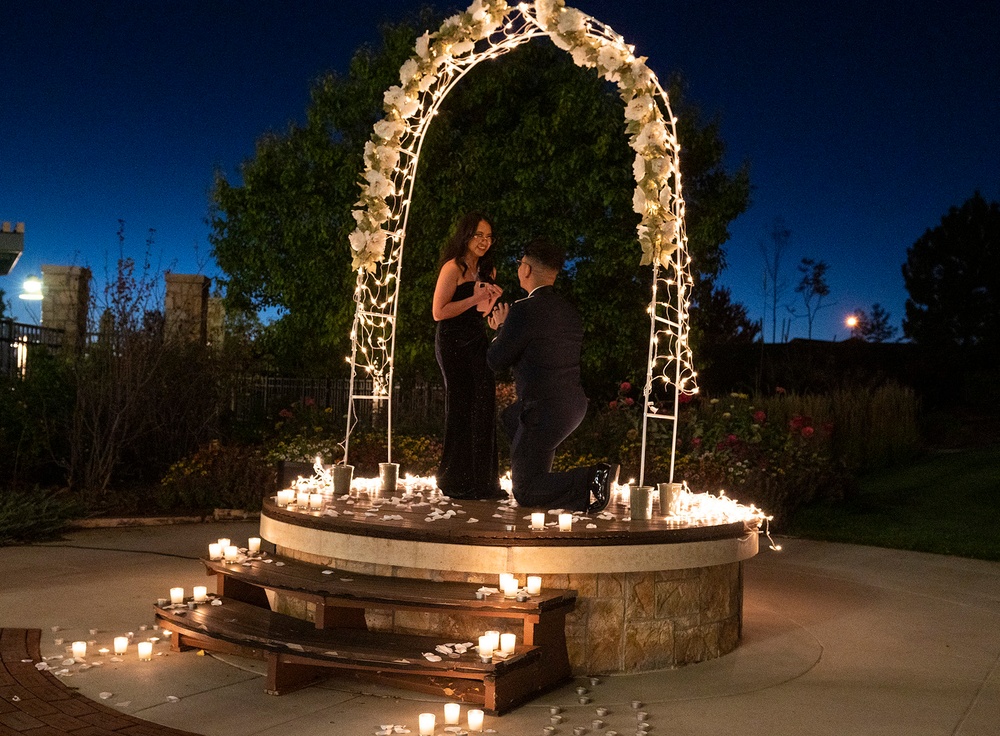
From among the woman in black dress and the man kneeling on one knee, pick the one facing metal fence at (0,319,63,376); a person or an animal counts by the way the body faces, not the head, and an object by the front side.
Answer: the man kneeling on one knee

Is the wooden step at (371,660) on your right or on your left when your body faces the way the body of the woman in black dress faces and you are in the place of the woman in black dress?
on your right

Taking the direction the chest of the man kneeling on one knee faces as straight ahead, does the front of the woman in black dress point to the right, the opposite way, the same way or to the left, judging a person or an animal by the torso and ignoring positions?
the opposite way

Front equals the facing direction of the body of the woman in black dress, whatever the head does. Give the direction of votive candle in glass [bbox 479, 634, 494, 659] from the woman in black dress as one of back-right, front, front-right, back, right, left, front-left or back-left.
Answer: front-right

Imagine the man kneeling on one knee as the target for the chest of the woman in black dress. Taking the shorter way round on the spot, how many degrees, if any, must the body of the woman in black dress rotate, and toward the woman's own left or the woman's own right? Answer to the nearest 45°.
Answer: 0° — they already face them

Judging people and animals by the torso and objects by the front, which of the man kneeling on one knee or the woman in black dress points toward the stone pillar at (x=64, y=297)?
the man kneeling on one knee

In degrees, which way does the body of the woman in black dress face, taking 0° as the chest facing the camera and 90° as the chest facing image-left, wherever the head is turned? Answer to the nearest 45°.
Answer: approximately 315°

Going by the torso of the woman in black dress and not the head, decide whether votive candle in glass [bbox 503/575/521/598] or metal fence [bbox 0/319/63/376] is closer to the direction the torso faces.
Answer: the votive candle in glass

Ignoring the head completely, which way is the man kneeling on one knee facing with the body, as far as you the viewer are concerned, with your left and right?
facing away from the viewer and to the left of the viewer

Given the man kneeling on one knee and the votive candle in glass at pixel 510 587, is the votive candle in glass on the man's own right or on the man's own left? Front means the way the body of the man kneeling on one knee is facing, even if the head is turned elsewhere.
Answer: on the man's own left

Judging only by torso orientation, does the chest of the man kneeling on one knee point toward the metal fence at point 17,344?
yes

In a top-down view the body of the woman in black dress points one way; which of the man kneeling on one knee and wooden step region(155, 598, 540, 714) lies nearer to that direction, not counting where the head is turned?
the man kneeling on one knee
